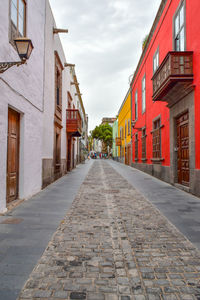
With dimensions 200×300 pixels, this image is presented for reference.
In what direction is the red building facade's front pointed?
to the viewer's left

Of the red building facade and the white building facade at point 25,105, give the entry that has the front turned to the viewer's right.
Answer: the white building facade

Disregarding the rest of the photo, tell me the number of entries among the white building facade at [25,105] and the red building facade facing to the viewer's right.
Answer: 1

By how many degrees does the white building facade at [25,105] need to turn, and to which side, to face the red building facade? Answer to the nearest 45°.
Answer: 0° — it already faces it

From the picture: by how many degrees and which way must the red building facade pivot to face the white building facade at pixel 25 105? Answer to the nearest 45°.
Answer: approximately 45° to its left

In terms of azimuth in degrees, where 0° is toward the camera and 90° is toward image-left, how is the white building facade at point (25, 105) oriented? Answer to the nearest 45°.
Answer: approximately 270°
